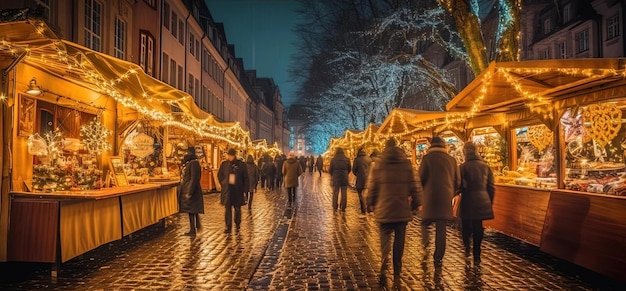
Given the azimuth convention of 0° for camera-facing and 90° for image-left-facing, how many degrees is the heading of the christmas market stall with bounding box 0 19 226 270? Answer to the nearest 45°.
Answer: approximately 315°

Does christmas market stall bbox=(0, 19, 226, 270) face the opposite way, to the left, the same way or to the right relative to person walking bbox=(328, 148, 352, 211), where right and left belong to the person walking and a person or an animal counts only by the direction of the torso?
to the right

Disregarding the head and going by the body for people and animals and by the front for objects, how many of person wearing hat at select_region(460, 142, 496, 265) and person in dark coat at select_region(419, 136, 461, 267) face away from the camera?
2

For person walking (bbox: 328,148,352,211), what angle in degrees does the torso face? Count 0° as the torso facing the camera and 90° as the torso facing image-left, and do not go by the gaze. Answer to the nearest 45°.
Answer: approximately 180°

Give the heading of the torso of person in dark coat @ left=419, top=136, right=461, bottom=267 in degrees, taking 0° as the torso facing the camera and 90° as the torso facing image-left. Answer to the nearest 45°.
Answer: approximately 180°

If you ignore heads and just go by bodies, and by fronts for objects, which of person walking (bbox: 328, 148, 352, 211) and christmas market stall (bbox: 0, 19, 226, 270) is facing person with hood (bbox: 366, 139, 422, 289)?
the christmas market stall

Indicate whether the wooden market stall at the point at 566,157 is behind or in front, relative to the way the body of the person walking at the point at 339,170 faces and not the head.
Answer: behind

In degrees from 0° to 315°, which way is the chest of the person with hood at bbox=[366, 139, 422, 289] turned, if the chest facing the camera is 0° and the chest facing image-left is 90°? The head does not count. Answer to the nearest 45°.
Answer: approximately 180°

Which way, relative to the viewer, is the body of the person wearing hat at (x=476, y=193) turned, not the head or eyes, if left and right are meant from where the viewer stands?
facing away from the viewer

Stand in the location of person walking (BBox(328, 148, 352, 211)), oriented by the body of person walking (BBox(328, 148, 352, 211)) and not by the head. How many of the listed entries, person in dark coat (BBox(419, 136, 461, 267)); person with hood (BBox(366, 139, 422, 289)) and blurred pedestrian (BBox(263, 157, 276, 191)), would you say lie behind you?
2
